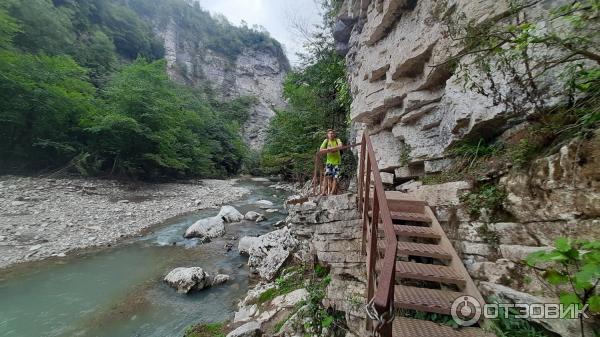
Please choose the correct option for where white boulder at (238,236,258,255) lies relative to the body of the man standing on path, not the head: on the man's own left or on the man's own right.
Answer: on the man's own right

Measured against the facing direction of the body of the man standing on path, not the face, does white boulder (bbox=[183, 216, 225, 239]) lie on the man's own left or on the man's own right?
on the man's own right

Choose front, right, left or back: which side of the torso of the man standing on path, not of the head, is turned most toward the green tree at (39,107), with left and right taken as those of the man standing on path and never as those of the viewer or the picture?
right

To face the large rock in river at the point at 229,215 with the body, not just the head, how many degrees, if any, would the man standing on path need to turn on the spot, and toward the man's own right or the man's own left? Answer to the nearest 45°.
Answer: approximately 135° to the man's own right

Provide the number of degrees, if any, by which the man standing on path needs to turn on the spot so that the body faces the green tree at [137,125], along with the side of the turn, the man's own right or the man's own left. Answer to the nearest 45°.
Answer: approximately 135° to the man's own right

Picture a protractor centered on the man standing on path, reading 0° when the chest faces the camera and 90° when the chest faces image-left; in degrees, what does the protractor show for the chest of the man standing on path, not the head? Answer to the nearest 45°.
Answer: approximately 0°
